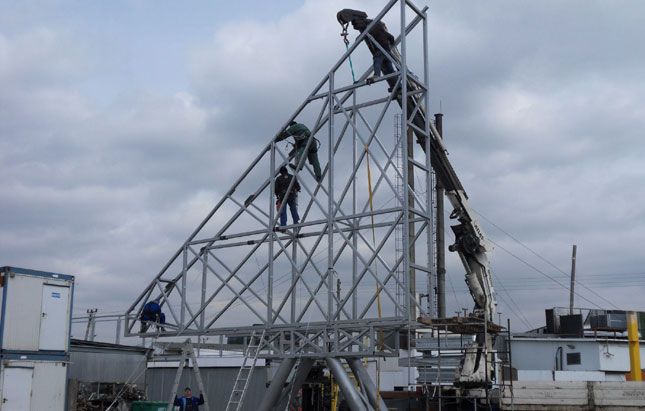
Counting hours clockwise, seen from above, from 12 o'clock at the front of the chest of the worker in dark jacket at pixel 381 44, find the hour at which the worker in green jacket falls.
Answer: The worker in green jacket is roughly at 1 o'clock from the worker in dark jacket.

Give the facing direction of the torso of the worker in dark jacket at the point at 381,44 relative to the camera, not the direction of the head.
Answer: to the viewer's left

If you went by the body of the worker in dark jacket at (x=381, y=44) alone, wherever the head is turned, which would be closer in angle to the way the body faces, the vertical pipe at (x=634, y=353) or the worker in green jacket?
the worker in green jacket

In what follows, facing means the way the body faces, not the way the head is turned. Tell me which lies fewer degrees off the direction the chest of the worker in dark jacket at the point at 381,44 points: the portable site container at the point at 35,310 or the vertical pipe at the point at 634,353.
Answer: the portable site container

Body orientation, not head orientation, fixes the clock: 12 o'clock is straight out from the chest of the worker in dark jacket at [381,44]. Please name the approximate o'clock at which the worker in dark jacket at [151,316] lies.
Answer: the worker in dark jacket at [151,316] is roughly at 1 o'clock from the worker in dark jacket at [381,44].

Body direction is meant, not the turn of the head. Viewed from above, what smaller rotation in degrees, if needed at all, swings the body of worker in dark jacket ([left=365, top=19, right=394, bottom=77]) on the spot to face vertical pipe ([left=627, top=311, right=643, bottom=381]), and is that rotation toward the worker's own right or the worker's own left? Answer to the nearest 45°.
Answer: approximately 135° to the worker's own right
